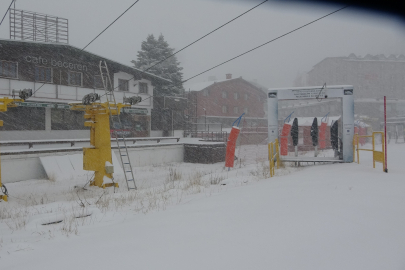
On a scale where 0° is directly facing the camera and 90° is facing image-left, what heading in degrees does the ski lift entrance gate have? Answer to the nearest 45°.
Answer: approximately 0°

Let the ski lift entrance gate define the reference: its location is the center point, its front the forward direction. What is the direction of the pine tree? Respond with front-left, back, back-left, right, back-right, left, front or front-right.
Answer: back-right

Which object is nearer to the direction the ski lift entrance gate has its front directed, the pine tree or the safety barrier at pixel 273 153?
the safety barrier

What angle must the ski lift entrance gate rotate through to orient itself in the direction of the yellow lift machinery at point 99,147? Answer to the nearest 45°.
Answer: approximately 45° to its right

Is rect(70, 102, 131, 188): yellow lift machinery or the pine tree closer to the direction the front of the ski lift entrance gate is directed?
the yellow lift machinery

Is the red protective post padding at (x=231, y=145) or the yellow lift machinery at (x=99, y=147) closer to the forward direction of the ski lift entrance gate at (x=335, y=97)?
the yellow lift machinery

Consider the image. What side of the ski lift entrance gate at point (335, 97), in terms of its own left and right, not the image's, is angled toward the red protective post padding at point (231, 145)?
right
